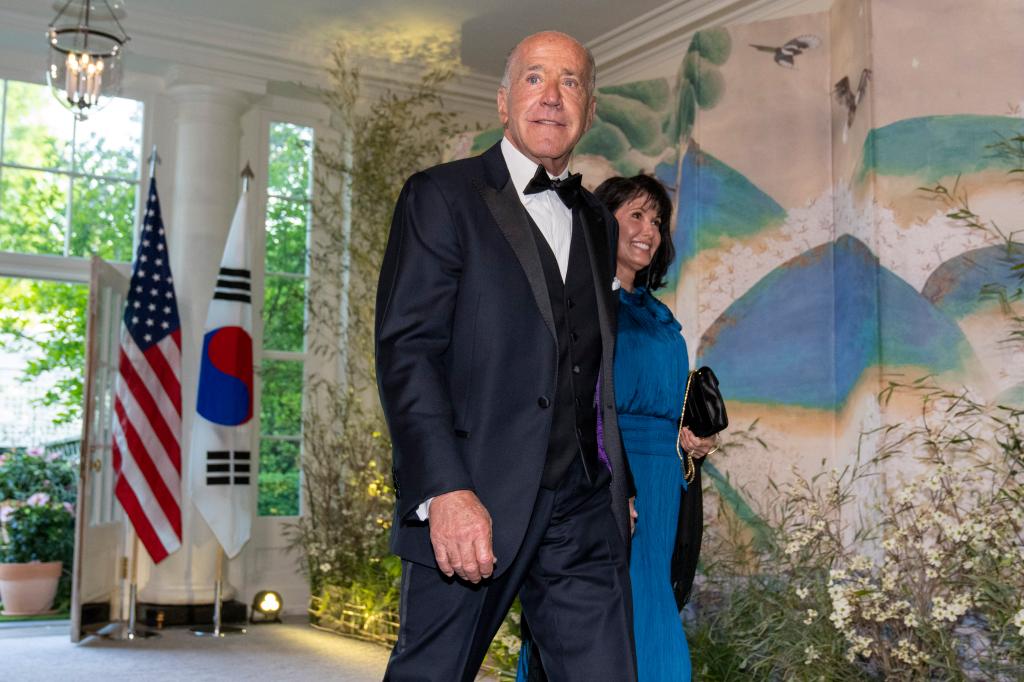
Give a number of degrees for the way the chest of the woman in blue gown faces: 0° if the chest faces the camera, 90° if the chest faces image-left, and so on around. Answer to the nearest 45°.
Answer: approximately 315°

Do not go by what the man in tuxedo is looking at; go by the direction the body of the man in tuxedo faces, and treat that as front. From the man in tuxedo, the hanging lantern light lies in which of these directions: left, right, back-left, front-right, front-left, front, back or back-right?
back

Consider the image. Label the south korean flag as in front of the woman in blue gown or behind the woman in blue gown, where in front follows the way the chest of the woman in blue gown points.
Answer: behind

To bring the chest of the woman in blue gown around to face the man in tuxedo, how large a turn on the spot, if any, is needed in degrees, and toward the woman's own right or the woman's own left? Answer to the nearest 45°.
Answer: approximately 45° to the woman's own right

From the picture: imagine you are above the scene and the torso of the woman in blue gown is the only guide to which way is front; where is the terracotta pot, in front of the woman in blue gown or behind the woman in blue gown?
behind

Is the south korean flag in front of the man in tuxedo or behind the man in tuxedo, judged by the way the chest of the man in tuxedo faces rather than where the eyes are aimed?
behind
